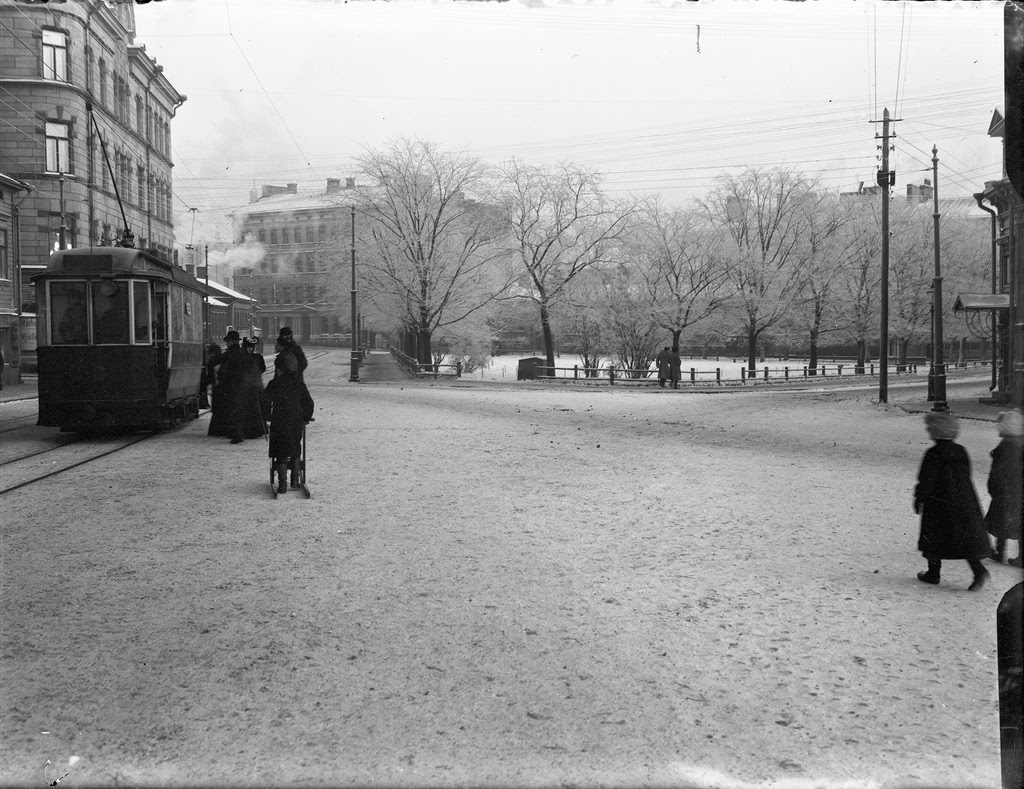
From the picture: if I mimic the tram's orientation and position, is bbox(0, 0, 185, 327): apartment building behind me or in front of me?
in front

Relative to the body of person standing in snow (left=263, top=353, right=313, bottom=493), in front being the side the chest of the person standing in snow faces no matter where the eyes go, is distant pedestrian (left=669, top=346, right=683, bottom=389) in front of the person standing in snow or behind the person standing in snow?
in front

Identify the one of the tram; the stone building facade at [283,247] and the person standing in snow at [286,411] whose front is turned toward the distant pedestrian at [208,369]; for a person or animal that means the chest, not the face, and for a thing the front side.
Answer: the person standing in snow

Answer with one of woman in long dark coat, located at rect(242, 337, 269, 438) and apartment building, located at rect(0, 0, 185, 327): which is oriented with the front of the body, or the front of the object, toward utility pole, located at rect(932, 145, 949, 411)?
the apartment building

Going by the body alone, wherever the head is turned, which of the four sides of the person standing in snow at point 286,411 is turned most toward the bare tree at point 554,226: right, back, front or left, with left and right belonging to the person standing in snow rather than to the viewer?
front

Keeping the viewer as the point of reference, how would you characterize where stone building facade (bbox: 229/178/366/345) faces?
facing the viewer

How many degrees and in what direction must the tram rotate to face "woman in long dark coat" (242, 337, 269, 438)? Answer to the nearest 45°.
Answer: approximately 90° to its left

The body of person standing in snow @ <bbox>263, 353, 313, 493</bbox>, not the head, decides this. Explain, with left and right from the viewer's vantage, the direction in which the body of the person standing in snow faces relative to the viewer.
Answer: facing away from the viewer

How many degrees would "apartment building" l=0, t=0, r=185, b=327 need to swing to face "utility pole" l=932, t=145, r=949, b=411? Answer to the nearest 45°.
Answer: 0° — it already faces it

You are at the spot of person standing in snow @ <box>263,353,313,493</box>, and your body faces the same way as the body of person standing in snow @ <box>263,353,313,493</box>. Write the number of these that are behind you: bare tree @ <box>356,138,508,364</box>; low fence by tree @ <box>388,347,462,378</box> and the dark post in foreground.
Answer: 1
